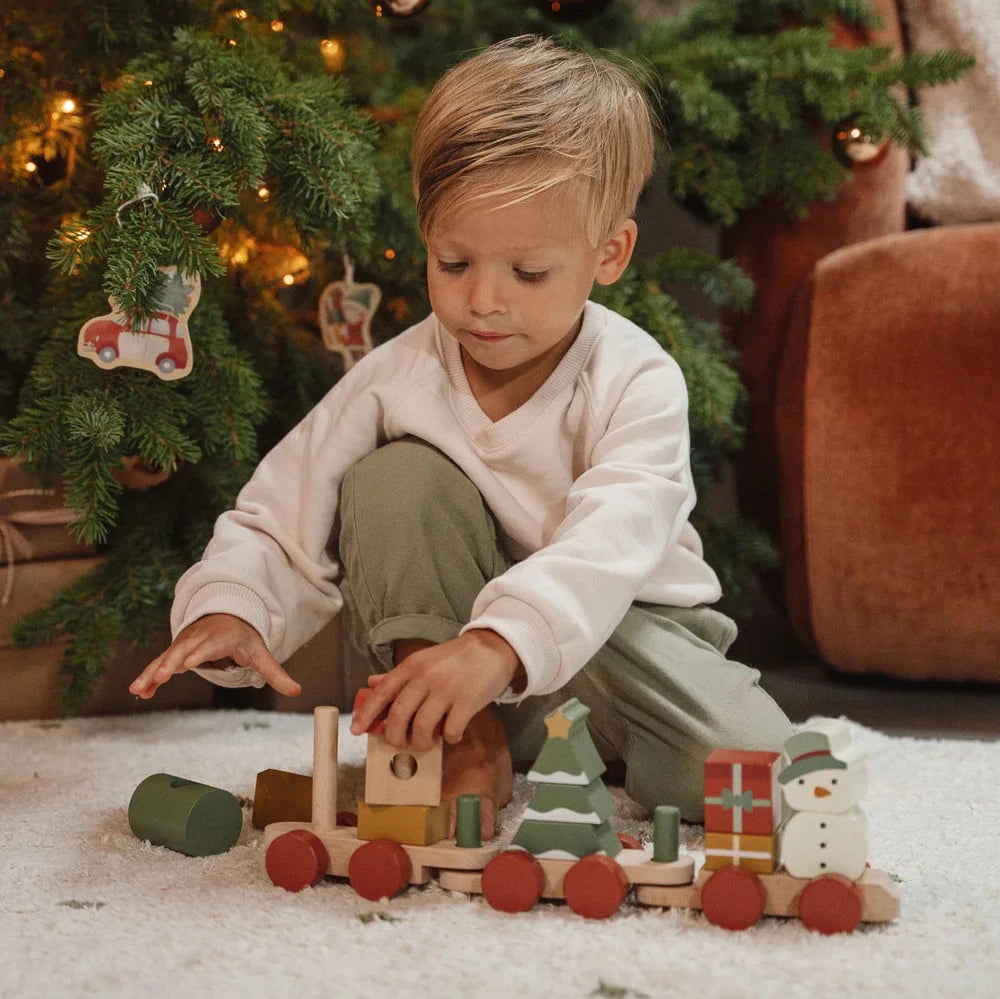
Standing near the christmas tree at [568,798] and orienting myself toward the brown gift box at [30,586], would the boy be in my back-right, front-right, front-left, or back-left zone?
front-right

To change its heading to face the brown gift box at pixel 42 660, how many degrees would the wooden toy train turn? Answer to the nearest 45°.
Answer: approximately 45° to its right

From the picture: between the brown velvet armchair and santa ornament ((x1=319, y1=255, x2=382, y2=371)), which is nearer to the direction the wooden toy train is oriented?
the santa ornament

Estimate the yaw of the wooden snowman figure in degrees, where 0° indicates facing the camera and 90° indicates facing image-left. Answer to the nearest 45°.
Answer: approximately 0°

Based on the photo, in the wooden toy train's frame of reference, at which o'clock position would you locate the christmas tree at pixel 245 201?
The christmas tree is roughly at 2 o'clock from the wooden toy train.

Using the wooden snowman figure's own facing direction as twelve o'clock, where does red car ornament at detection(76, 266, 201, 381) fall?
The red car ornament is roughly at 4 o'clock from the wooden snowman figure.

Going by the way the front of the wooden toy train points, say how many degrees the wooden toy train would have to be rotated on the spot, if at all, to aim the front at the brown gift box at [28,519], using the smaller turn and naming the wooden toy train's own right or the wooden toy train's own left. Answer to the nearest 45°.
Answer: approximately 45° to the wooden toy train's own right

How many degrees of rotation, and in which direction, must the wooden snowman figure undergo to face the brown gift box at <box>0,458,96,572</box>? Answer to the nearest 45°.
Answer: approximately 135° to its right

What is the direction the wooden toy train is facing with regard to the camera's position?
facing to the left of the viewer

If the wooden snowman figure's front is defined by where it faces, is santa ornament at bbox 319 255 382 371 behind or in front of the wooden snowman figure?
behind

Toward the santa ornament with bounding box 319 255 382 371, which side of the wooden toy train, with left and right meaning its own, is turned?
right
